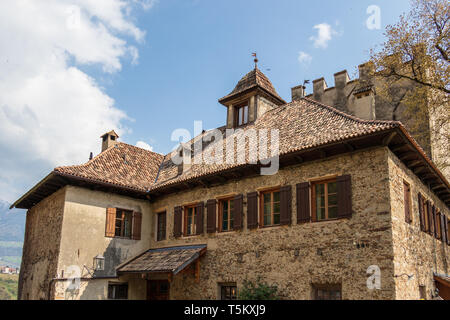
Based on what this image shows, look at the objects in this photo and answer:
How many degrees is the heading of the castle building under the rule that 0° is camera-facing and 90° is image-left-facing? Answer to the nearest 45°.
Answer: approximately 45°

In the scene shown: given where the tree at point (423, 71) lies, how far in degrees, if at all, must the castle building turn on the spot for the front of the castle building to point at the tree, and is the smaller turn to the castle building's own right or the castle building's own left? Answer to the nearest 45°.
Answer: approximately 135° to the castle building's own left
